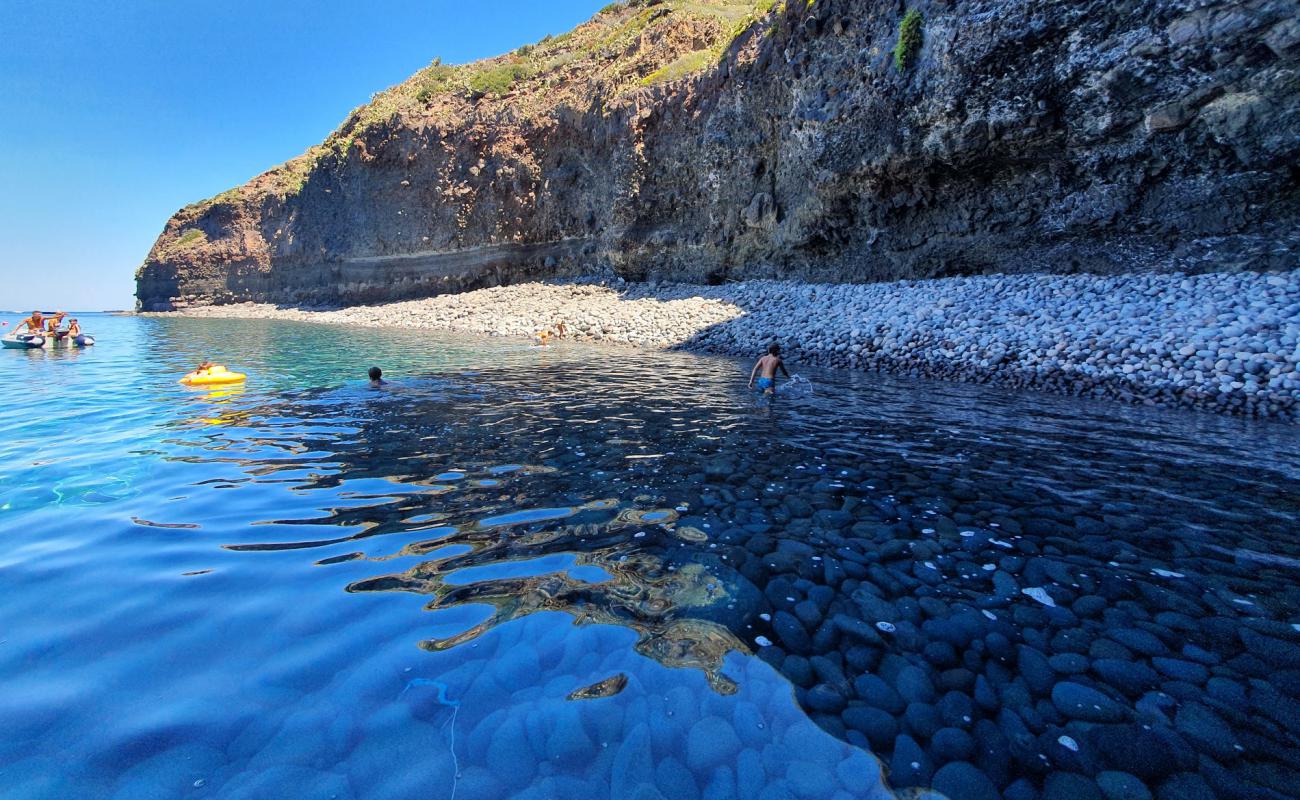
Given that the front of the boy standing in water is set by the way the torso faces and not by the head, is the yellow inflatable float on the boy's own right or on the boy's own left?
on the boy's own left

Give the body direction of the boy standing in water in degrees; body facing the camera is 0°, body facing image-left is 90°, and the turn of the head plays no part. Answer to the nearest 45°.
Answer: approximately 180°

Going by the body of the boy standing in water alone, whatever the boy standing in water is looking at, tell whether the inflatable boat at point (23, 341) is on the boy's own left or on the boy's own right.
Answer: on the boy's own left

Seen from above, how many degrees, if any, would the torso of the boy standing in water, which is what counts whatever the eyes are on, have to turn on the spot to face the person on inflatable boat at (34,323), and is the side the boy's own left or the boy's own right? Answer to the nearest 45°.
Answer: approximately 90° to the boy's own left

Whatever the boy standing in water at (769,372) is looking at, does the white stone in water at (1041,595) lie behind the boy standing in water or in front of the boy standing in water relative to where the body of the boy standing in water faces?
behind
